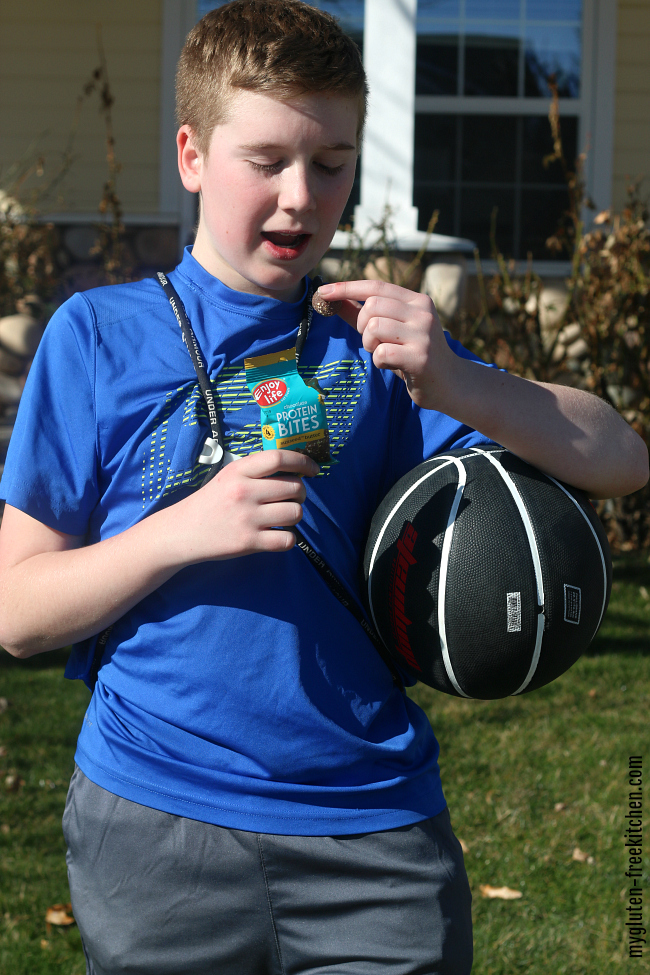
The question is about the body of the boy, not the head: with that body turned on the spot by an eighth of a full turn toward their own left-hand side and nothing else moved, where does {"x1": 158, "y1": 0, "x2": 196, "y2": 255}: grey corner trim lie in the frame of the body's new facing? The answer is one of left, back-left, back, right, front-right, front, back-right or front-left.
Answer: back-left

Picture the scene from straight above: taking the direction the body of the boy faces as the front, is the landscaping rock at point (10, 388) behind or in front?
behind

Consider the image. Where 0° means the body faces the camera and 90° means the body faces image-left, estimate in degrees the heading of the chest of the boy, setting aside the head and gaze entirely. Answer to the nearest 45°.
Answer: approximately 0°

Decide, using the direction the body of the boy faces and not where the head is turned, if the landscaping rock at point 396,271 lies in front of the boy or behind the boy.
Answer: behind

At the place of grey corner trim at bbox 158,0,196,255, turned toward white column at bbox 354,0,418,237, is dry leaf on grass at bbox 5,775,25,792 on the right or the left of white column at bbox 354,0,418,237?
right

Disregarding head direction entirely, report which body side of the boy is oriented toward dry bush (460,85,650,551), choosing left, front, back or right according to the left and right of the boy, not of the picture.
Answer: back

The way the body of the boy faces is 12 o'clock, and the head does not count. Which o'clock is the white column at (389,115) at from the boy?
The white column is roughly at 6 o'clock from the boy.

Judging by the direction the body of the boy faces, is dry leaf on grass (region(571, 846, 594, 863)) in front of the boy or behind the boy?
behind

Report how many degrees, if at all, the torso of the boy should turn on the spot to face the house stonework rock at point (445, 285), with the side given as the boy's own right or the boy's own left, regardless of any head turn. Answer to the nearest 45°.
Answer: approximately 180°

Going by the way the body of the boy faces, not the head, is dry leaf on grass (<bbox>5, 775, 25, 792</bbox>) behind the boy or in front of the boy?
behind
